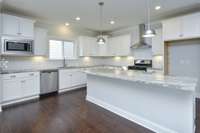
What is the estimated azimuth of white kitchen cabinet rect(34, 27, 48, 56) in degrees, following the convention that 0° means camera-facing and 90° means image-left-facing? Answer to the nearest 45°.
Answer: approximately 0°

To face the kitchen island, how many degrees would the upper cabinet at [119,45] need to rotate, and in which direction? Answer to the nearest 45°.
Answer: approximately 45° to its left

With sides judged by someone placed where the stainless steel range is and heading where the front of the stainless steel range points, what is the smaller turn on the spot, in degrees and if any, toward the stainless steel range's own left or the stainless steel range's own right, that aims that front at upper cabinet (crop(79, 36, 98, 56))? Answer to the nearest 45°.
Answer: approximately 45° to the stainless steel range's own right
